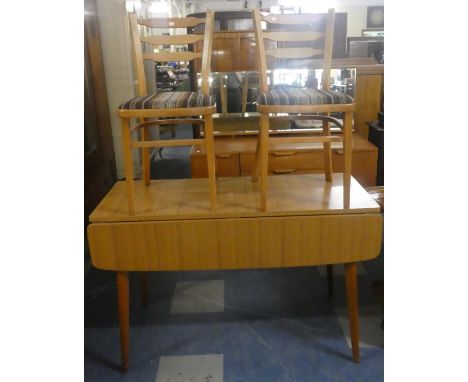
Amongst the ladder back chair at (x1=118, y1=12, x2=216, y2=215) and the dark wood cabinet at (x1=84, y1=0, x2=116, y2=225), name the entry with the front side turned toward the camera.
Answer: the ladder back chair

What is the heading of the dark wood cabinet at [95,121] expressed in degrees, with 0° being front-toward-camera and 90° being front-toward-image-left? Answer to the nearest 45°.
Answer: approximately 270°

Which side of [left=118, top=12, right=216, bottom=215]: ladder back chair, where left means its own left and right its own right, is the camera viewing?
front

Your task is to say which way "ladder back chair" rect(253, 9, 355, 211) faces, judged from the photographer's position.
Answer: facing the viewer

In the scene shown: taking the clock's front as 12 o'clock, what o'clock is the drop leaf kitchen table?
The drop leaf kitchen table is roughly at 12 o'clock from the clock.

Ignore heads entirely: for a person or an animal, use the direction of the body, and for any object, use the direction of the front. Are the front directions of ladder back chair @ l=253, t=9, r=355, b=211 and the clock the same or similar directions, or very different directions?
same or similar directions

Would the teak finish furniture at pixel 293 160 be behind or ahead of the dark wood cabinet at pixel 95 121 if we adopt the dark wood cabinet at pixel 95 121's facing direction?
ahead

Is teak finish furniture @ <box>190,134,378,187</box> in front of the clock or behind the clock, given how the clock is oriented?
in front

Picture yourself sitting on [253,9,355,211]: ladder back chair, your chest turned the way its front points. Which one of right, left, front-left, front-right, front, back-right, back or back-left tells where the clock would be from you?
back

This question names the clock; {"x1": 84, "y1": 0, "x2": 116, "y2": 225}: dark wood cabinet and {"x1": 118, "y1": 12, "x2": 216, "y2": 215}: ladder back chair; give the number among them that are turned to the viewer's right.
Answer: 1
